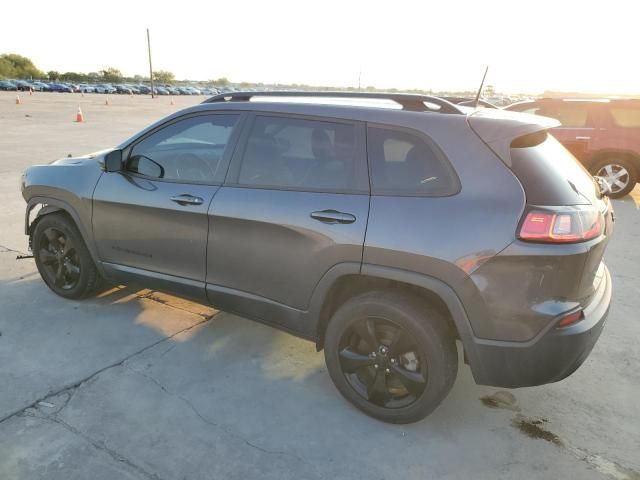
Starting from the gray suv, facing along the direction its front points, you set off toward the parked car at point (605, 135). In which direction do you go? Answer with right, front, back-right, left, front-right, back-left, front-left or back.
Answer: right

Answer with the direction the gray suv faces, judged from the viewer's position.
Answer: facing away from the viewer and to the left of the viewer
